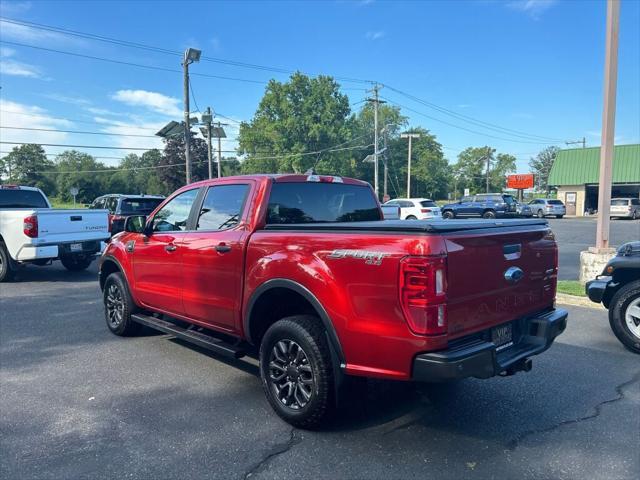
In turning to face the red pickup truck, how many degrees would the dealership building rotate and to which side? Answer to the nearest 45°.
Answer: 0° — it already faces it

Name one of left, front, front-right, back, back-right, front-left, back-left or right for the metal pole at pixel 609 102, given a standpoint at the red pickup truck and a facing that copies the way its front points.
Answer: right

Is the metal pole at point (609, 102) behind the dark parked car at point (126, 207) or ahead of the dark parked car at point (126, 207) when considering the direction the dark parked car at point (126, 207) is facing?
behind

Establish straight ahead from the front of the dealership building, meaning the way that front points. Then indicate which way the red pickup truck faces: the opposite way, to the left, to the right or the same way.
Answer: to the right

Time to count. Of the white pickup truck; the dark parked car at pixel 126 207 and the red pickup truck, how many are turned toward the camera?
0

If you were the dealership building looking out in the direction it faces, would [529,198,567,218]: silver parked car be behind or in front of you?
in front

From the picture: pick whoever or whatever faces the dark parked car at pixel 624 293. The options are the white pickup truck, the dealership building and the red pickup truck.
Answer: the dealership building

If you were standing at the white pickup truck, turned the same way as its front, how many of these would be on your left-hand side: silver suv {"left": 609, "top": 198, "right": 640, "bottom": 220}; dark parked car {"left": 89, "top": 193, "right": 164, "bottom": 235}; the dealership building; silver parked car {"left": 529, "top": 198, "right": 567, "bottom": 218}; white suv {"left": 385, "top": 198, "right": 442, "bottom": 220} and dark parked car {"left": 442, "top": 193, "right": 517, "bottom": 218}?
0

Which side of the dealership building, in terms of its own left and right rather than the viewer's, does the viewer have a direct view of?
front

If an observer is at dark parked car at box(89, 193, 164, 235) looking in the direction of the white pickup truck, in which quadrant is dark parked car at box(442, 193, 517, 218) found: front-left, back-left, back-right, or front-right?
back-left

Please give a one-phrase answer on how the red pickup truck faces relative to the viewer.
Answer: facing away from the viewer and to the left of the viewer

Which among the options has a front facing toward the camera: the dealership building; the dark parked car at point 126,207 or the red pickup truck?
the dealership building

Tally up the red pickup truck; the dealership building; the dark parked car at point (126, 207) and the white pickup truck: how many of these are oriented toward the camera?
1

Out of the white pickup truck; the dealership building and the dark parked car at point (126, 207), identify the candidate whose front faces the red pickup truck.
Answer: the dealership building

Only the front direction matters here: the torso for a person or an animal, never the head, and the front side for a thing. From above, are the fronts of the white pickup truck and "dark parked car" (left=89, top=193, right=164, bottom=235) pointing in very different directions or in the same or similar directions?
same or similar directions

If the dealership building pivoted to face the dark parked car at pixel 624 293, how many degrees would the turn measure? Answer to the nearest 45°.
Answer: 0° — it already faces it

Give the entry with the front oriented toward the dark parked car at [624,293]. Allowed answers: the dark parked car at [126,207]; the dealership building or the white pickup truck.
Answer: the dealership building

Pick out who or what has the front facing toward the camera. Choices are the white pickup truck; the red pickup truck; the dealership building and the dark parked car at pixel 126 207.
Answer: the dealership building

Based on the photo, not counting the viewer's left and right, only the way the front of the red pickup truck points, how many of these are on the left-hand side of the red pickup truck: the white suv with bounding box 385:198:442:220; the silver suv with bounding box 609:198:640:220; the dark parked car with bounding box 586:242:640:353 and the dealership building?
0

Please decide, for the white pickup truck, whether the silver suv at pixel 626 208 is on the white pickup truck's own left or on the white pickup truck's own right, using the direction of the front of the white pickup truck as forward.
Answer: on the white pickup truck's own right
